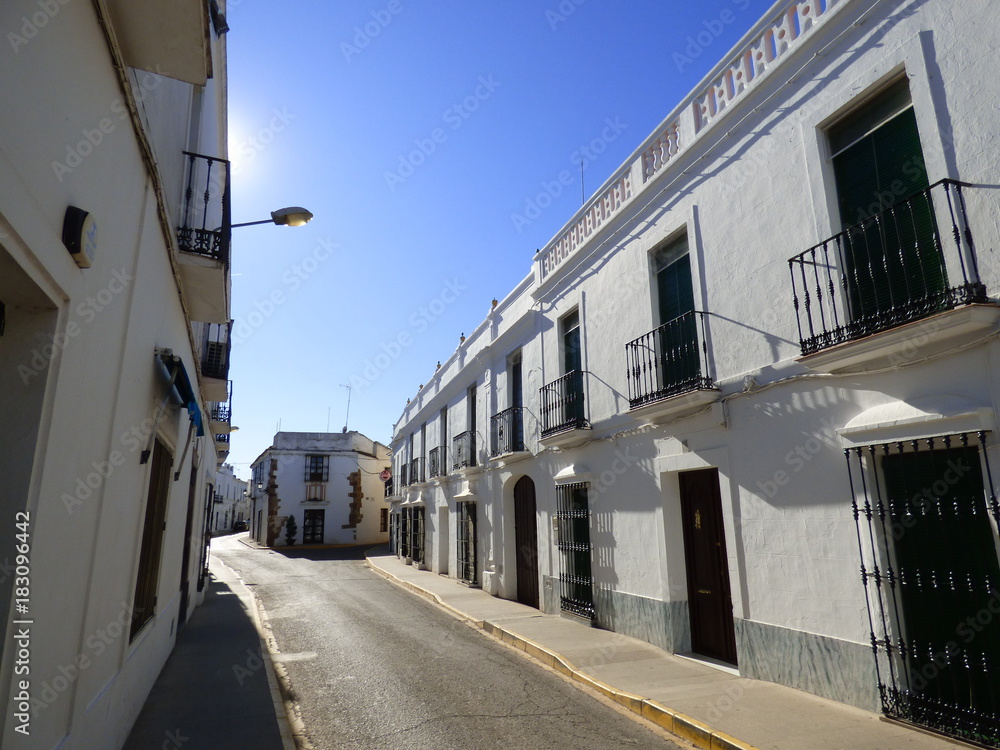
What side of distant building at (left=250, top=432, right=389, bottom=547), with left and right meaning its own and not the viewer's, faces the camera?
front

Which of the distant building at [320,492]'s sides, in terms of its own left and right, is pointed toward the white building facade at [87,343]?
front

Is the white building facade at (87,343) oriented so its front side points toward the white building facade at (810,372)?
yes

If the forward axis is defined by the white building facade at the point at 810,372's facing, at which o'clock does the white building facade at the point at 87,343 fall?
the white building facade at the point at 87,343 is roughly at 12 o'clock from the white building facade at the point at 810,372.

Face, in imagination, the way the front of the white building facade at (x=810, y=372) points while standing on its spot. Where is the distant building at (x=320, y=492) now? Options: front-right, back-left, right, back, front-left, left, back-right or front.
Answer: right

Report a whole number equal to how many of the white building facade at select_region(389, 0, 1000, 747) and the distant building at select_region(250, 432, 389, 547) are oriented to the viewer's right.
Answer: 0

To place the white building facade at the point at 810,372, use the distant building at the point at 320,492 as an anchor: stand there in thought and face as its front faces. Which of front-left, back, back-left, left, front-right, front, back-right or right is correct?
front

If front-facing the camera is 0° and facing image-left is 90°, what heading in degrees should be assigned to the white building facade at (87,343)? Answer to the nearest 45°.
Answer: approximately 270°

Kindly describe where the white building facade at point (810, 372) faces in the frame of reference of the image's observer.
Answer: facing the viewer and to the left of the viewer

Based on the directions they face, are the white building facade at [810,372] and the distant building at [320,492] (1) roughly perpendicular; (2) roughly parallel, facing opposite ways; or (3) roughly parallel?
roughly perpendicular

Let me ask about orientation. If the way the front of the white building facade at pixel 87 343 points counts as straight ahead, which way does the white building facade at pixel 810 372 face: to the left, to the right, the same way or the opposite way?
the opposite way

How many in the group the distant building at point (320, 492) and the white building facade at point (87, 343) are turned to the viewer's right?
1

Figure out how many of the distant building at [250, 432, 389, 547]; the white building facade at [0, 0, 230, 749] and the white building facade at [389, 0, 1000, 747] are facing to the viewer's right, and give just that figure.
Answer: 1
